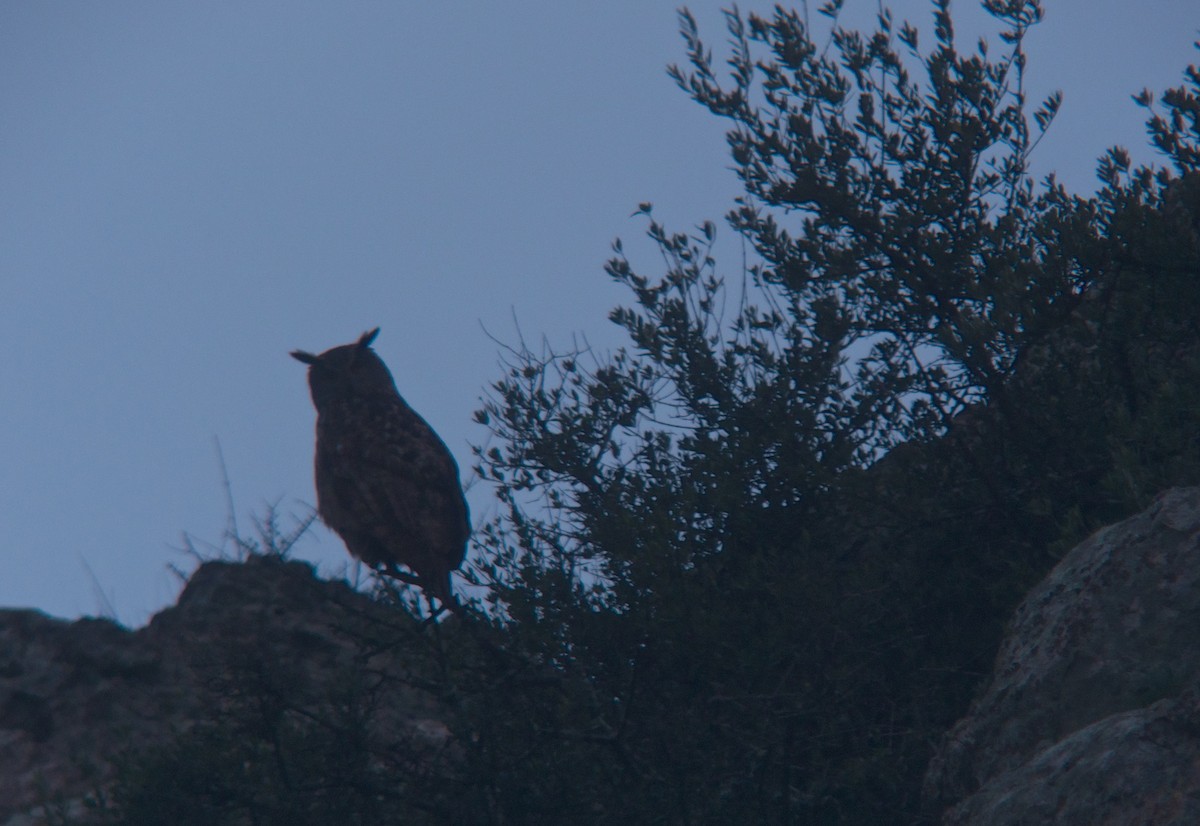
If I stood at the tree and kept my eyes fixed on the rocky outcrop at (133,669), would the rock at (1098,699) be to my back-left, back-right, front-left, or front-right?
back-left

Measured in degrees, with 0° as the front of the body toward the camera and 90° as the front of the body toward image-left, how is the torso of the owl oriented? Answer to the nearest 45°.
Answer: approximately 135°

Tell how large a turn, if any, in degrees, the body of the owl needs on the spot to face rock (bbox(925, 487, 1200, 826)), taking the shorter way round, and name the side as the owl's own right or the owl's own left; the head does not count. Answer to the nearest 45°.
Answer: approximately 180°
